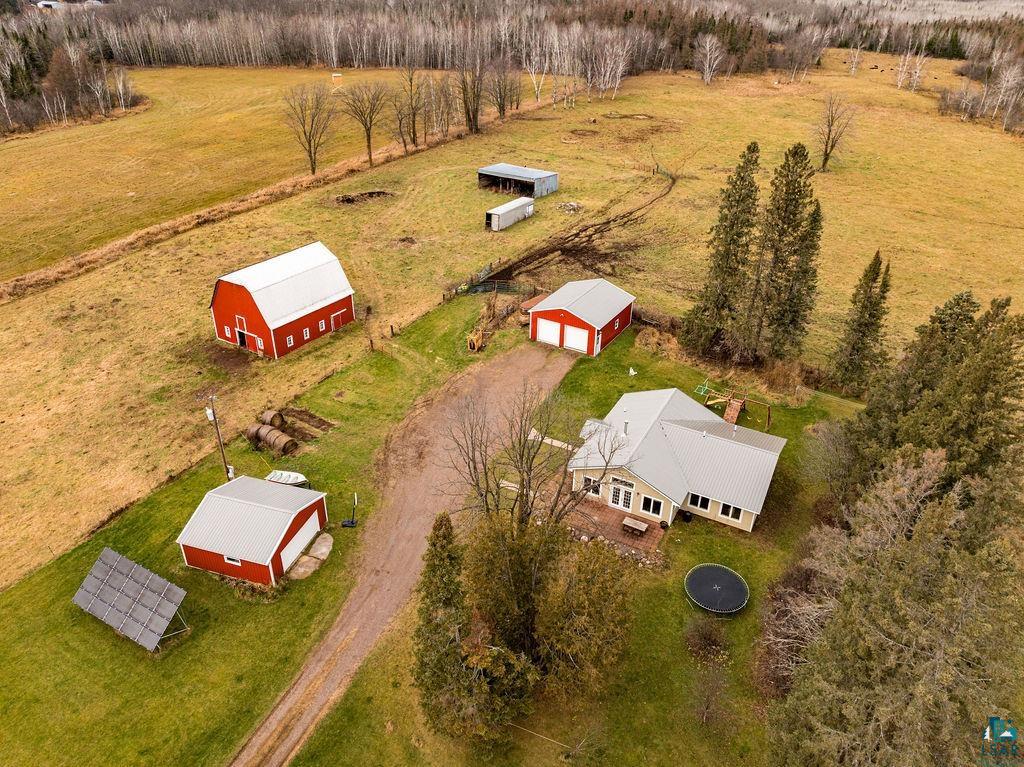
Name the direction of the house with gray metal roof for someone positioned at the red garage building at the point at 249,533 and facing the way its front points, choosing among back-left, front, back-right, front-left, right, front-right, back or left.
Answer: front-left

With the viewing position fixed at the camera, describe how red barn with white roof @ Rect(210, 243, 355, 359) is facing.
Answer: facing the viewer and to the left of the viewer

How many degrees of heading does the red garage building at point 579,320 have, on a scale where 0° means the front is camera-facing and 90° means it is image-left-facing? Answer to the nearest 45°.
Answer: approximately 45°

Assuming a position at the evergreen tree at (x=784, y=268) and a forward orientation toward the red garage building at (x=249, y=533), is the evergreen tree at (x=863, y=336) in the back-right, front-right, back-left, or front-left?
back-left

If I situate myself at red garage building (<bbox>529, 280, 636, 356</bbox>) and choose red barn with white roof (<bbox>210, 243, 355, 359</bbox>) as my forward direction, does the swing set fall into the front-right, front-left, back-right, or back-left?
back-left

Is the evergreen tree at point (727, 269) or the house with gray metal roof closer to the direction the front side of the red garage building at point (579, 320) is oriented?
the house with gray metal roof

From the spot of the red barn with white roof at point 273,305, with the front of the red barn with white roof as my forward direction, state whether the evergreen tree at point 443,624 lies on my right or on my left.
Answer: on my left

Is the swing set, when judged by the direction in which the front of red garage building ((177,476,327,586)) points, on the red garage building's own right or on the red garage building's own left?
on the red garage building's own left

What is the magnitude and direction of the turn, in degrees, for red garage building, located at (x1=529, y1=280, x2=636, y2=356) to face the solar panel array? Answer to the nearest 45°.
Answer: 0° — it already faces it

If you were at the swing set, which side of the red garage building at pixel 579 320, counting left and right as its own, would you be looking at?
left
